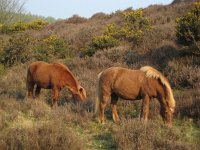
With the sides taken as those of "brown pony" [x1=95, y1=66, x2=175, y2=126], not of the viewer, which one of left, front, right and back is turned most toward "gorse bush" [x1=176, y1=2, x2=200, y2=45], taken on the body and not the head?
left

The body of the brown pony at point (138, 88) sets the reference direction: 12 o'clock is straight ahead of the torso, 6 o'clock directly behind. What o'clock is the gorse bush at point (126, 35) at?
The gorse bush is roughly at 9 o'clock from the brown pony.

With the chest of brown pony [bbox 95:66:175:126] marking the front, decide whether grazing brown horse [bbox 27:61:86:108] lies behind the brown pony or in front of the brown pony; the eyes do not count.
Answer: behind

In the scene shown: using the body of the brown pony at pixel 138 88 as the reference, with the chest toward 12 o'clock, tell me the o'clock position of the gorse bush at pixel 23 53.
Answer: The gorse bush is roughly at 8 o'clock from the brown pony.

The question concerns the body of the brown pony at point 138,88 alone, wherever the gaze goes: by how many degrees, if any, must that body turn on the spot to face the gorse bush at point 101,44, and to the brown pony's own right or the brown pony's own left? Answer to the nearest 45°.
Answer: approximately 90° to the brown pony's own left

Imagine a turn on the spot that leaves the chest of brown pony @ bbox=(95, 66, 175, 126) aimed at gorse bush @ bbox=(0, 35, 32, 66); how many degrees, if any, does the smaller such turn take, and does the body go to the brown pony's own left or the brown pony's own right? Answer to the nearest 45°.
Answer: approximately 135° to the brown pony's own left

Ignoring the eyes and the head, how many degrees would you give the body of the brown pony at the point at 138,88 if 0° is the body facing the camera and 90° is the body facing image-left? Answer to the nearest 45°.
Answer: approximately 270°

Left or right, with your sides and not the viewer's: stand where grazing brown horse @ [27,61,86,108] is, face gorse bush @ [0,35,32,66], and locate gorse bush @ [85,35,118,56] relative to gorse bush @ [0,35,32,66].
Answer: right
